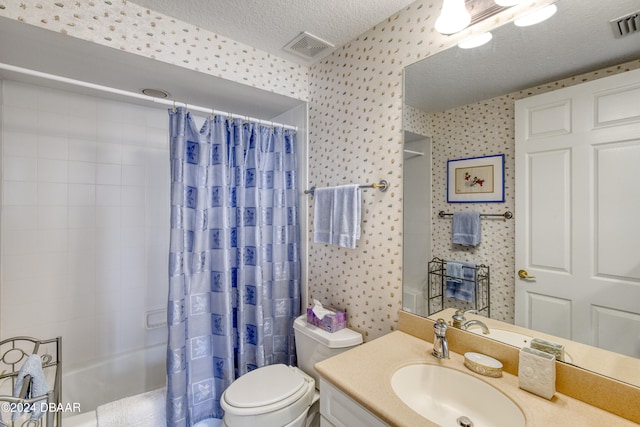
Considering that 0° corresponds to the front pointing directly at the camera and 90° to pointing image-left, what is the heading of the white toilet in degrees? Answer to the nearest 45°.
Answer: approximately 45°

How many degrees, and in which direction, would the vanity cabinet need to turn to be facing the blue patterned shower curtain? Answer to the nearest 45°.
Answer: approximately 90° to its right

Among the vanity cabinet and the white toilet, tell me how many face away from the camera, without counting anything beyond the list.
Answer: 0

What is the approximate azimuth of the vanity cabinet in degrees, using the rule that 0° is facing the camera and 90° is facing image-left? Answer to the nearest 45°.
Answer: approximately 45°

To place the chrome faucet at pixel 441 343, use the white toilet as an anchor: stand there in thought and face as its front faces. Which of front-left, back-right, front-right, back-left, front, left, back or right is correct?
left
